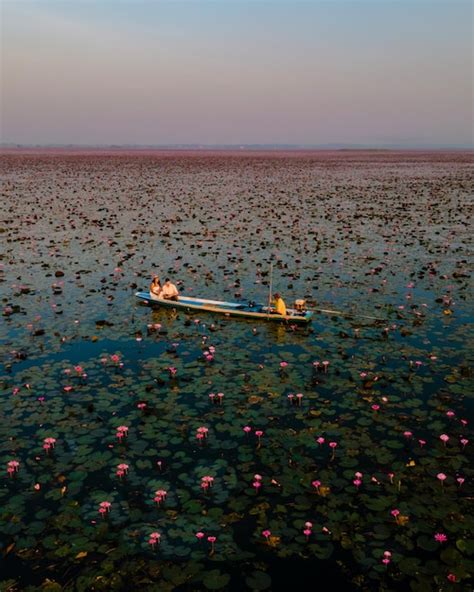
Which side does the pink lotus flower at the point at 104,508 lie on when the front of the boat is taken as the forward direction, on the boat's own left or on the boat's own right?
on the boat's own left

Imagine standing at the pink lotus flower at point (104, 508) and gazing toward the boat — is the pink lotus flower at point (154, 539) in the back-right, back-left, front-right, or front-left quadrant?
back-right

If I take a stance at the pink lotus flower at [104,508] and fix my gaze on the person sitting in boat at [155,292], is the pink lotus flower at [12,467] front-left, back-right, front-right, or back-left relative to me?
front-left

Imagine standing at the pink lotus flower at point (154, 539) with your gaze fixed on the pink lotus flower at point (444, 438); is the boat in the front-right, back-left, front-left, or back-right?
front-left

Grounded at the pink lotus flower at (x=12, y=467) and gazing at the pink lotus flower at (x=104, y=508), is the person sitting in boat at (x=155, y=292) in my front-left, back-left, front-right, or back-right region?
back-left

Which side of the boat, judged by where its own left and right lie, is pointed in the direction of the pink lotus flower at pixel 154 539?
left

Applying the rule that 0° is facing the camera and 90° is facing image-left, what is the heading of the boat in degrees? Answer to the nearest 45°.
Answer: approximately 90°

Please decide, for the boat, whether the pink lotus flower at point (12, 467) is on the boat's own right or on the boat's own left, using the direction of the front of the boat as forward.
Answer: on the boat's own left

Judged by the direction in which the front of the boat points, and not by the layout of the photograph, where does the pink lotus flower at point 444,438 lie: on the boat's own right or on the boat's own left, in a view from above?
on the boat's own left
